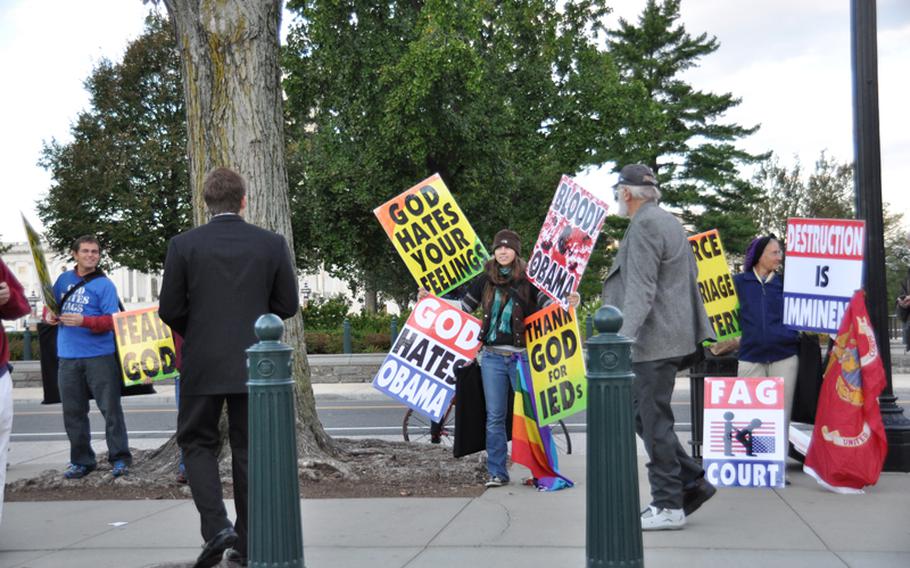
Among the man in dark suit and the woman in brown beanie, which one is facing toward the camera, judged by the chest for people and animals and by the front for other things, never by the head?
the woman in brown beanie

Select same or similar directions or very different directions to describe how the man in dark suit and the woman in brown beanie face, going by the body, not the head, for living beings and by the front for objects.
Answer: very different directions

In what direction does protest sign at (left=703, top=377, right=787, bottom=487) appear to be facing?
toward the camera

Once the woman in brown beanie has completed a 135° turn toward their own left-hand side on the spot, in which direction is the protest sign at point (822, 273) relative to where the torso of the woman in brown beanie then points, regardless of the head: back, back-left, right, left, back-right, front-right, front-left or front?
front-right

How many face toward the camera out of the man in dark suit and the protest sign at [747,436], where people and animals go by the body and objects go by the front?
1

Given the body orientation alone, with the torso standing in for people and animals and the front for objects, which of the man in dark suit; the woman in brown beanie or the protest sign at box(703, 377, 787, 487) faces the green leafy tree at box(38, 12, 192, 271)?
the man in dark suit

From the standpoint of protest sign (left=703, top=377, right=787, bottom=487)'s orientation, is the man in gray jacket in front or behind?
in front

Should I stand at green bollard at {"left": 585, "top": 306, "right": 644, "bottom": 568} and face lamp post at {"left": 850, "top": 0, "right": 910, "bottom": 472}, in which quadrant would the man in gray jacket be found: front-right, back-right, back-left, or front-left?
front-left

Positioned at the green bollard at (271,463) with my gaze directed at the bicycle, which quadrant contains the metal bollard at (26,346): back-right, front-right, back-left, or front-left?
front-left

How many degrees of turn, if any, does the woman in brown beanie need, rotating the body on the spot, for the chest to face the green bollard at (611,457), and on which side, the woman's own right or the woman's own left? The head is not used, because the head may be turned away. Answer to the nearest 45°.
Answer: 0° — they already face it

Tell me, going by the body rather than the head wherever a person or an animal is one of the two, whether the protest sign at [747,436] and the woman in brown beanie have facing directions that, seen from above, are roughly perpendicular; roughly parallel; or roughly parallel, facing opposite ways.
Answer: roughly parallel

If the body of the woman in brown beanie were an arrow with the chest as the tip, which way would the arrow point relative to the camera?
toward the camera

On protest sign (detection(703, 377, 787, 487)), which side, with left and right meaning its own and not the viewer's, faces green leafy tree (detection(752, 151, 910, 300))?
back

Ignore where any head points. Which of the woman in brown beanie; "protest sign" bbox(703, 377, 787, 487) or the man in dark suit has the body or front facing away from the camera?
the man in dark suit

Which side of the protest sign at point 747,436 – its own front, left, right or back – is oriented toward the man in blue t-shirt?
right

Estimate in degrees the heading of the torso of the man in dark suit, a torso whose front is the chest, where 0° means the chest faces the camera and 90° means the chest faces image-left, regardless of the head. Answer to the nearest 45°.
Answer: approximately 180°

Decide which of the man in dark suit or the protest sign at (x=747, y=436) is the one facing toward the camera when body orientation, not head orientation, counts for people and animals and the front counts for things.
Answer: the protest sign

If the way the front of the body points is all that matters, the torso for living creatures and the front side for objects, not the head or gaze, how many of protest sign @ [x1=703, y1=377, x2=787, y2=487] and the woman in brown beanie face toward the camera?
2
